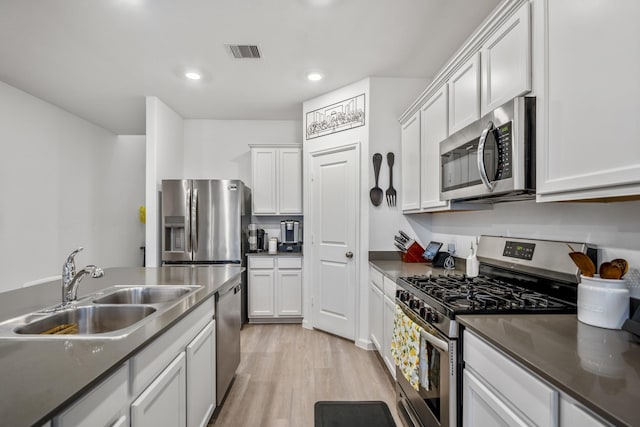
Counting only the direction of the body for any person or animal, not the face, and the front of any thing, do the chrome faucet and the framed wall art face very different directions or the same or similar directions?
very different directions

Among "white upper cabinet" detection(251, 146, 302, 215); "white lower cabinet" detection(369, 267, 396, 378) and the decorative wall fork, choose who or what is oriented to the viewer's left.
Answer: the white lower cabinet

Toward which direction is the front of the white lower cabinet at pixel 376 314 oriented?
to the viewer's left

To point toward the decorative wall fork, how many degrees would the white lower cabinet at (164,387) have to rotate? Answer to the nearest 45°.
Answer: approximately 90° to its left

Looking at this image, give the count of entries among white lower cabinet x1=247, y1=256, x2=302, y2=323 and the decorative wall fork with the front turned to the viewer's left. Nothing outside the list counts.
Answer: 0

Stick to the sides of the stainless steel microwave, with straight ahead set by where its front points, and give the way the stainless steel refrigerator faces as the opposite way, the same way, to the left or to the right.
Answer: to the left

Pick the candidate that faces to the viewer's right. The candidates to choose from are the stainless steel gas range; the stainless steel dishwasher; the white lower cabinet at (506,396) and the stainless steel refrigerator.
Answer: the stainless steel dishwasher

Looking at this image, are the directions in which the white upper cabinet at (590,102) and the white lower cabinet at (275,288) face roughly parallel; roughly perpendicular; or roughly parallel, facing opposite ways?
roughly perpendicular
